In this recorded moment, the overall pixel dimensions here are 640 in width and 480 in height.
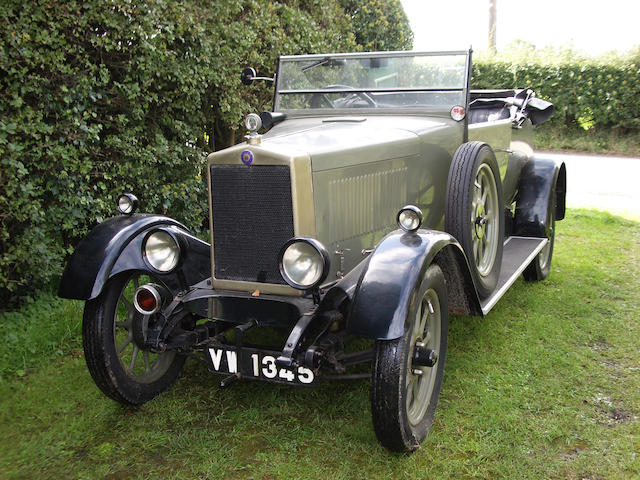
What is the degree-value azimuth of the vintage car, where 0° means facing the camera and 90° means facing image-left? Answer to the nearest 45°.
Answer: approximately 45°
